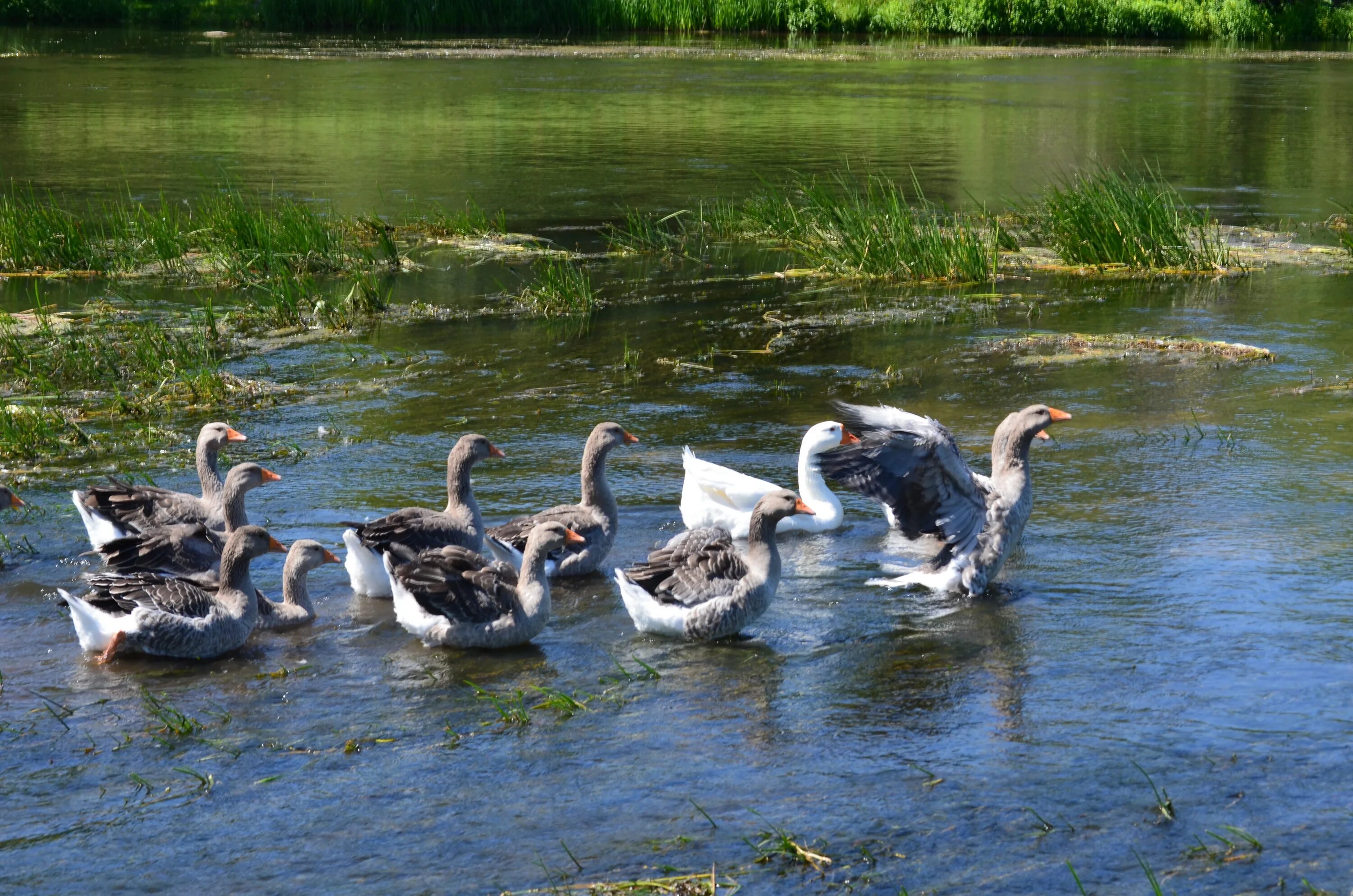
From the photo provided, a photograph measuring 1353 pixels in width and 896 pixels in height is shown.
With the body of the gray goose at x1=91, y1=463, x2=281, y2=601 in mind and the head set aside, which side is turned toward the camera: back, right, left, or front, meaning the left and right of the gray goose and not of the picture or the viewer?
right

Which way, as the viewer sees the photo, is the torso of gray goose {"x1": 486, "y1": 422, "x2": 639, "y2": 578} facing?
to the viewer's right

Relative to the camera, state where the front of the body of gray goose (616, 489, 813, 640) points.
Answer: to the viewer's right

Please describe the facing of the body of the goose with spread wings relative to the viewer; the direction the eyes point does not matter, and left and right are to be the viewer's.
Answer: facing to the right of the viewer

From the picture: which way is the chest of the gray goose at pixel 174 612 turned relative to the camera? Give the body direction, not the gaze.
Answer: to the viewer's right

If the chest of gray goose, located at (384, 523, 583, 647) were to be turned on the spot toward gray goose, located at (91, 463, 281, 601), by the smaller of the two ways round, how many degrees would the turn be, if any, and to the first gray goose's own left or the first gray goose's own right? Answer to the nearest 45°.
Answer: approximately 135° to the first gray goose's own left

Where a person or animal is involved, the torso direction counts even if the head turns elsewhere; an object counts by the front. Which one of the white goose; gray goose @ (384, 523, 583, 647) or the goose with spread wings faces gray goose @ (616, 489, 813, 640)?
gray goose @ (384, 523, 583, 647)

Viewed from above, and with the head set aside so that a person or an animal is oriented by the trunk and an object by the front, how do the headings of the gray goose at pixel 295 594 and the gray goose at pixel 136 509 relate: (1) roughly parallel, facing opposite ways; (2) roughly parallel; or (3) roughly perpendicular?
roughly parallel

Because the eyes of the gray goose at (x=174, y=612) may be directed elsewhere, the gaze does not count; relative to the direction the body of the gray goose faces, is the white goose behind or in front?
in front

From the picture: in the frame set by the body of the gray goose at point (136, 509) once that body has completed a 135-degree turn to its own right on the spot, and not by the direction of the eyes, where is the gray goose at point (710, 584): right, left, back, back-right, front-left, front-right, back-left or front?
left

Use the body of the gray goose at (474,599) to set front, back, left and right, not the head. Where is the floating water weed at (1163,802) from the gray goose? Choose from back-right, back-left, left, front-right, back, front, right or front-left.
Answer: front-right

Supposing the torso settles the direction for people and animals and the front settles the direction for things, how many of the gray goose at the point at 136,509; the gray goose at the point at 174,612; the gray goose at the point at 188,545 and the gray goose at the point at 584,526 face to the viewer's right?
4

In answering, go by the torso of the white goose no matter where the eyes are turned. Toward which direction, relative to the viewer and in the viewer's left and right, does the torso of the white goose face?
facing to the right of the viewer

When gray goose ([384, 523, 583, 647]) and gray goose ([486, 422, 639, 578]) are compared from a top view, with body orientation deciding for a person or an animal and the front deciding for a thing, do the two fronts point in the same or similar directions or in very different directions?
same or similar directions

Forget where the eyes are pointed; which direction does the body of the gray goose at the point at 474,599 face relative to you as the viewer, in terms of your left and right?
facing to the right of the viewer

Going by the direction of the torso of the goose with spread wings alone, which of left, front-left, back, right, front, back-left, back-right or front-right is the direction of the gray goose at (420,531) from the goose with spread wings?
back
